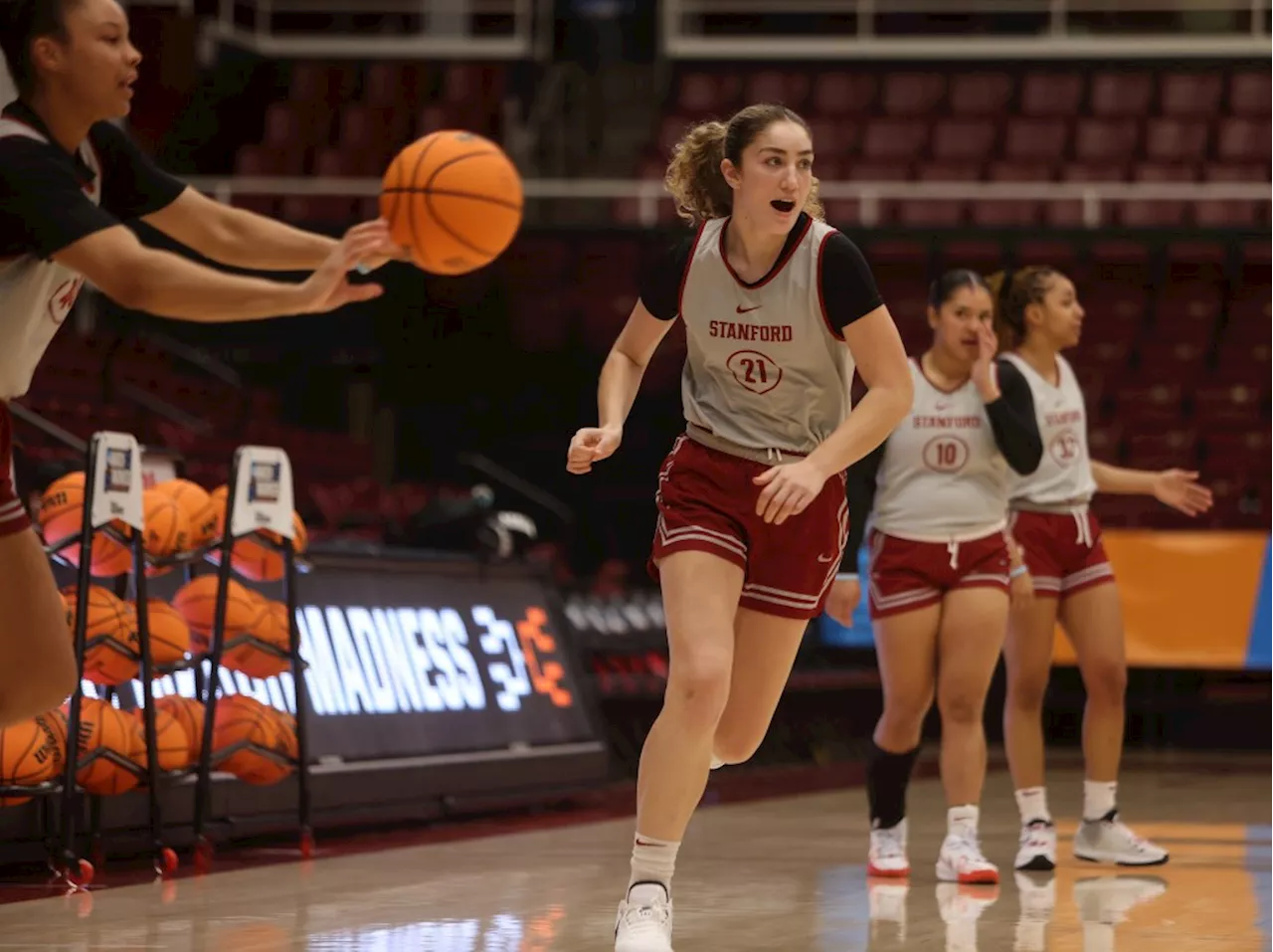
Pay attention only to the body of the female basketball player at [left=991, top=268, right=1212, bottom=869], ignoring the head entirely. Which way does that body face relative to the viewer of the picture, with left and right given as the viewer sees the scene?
facing the viewer and to the right of the viewer

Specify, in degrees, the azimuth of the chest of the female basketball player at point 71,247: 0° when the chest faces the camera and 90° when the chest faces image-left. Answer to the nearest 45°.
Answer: approximately 270°

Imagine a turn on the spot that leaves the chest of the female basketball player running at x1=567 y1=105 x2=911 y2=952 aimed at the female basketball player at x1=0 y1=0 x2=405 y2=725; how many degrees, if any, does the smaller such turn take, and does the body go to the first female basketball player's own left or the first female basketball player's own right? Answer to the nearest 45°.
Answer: approximately 45° to the first female basketball player's own right

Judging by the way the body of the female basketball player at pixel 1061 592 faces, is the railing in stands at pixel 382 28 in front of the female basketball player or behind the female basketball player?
behind

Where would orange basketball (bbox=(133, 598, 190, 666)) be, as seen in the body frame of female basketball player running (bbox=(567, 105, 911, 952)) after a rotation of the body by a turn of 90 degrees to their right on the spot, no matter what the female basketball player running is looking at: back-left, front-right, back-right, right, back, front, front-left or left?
front-right

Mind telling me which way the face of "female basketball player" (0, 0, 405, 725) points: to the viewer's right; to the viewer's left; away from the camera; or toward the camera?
to the viewer's right

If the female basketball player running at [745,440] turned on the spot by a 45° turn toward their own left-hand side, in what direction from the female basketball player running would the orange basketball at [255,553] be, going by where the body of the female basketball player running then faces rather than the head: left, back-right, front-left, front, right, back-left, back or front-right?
back

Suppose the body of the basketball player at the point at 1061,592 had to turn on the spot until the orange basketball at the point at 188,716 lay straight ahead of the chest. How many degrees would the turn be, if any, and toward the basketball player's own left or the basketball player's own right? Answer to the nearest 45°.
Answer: approximately 135° to the basketball player's own right

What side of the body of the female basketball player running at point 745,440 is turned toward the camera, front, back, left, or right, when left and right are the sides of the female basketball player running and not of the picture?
front

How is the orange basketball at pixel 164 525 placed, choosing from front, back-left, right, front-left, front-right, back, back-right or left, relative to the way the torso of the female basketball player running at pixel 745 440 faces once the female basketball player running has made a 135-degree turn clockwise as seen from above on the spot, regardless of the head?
front

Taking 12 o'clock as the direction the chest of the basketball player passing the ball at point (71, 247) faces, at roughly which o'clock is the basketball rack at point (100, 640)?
The basketball rack is roughly at 9 o'clock from the basketball player passing the ball.

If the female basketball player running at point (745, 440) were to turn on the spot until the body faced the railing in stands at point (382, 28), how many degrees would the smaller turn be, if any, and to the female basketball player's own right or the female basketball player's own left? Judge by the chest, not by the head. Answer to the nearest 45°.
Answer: approximately 180°

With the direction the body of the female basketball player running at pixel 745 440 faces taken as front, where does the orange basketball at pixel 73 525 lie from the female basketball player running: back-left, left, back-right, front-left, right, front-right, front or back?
back-right

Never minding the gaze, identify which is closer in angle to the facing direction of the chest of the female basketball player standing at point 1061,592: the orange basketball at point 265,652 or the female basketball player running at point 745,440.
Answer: the female basketball player running
